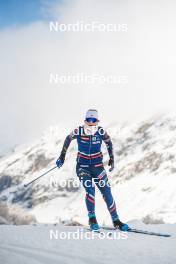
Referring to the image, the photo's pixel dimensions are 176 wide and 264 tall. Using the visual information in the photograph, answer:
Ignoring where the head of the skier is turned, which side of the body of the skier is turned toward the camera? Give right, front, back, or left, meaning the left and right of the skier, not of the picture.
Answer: front
